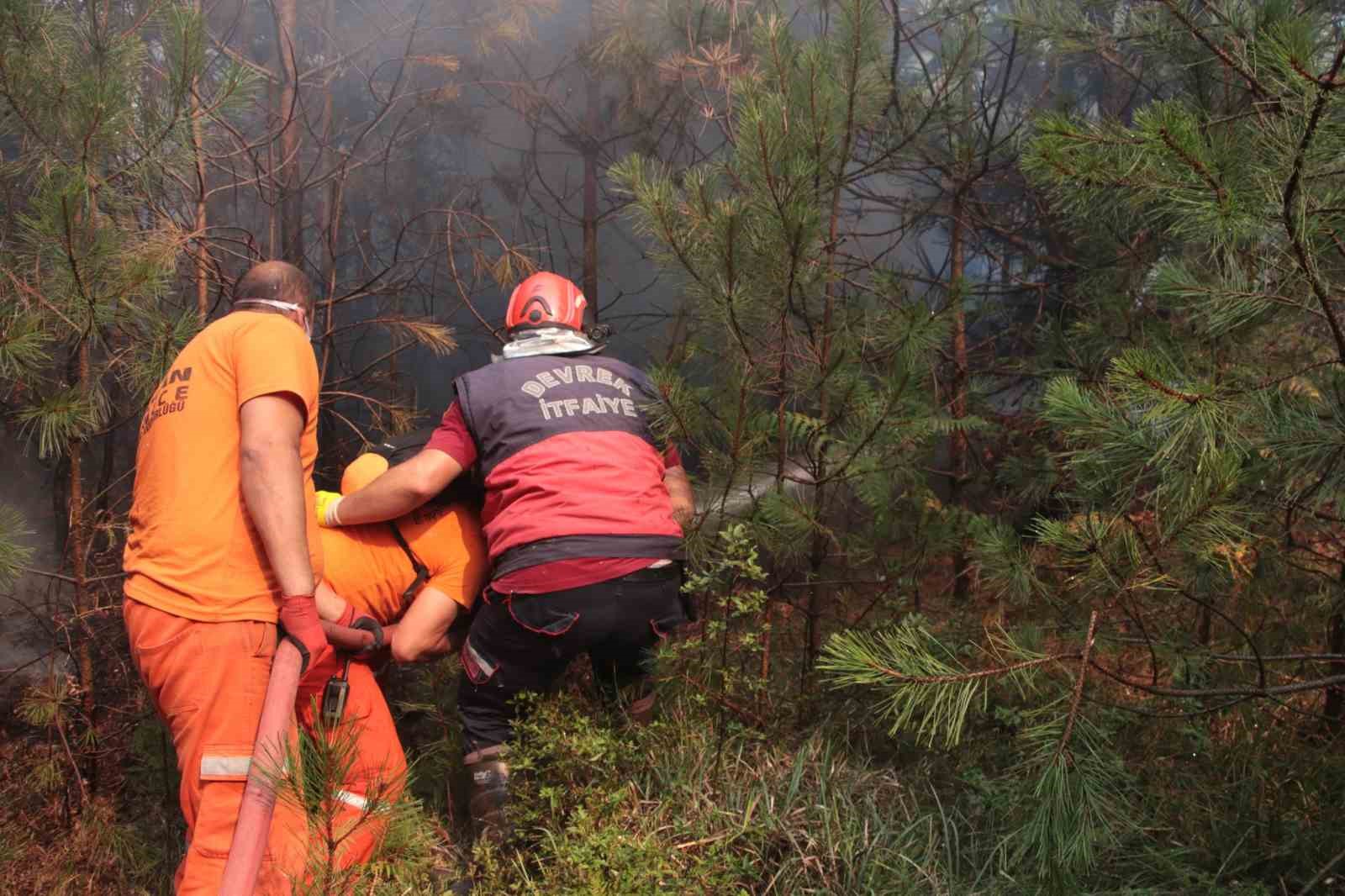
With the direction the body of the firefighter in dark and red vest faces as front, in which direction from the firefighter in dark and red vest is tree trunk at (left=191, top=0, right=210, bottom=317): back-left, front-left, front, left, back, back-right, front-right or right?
front-left

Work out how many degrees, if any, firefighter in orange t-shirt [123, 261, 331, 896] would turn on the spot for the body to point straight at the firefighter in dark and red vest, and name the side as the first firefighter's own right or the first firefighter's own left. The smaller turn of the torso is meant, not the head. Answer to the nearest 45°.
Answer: approximately 45° to the first firefighter's own right

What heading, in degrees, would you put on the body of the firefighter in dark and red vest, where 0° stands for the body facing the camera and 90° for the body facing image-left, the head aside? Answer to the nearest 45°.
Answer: approximately 180°

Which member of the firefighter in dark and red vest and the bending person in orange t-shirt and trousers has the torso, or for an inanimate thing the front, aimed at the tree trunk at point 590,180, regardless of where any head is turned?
the firefighter in dark and red vest

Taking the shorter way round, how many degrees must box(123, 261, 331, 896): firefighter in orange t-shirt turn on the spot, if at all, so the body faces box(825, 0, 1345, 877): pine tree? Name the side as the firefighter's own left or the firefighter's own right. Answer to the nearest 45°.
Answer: approximately 90° to the firefighter's own right

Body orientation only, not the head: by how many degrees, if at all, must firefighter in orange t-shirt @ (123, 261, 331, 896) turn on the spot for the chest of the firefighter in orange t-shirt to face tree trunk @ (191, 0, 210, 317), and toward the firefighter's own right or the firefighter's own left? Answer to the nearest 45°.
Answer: approximately 45° to the firefighter's own left

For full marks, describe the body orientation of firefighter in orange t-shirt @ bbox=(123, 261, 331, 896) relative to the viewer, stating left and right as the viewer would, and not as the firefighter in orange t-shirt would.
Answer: facing away from the viewer and to the right of the viewer

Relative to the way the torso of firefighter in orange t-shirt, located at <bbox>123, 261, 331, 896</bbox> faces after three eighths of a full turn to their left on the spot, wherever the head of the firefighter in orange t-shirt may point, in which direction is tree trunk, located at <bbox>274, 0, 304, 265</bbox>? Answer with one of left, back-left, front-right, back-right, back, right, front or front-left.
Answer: right

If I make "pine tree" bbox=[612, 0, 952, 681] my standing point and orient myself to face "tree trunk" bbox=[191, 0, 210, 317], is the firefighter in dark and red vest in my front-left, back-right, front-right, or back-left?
front-left

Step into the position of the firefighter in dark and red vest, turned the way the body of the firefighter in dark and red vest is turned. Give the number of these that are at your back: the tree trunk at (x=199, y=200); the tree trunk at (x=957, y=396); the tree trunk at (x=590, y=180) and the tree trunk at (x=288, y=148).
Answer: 0
